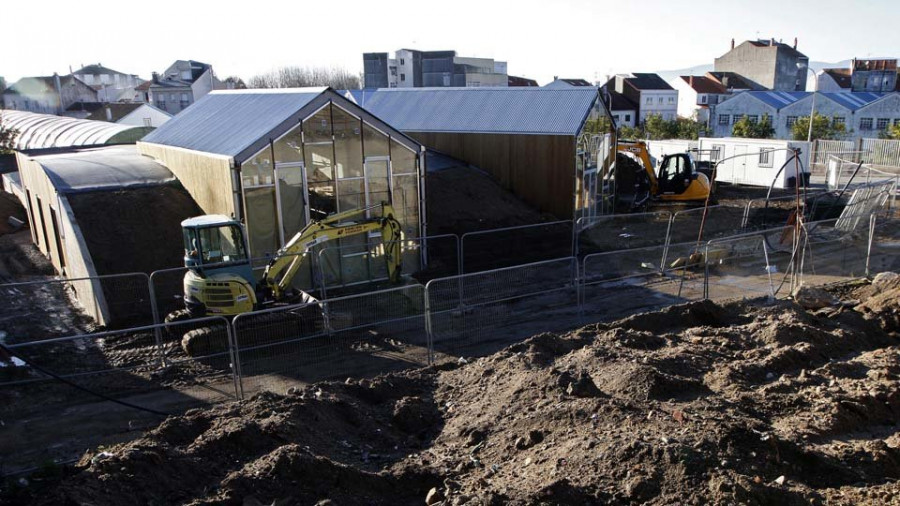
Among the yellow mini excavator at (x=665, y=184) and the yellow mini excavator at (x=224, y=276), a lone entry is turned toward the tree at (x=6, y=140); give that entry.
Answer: the yellow mini excavator at (x=665, y=184)

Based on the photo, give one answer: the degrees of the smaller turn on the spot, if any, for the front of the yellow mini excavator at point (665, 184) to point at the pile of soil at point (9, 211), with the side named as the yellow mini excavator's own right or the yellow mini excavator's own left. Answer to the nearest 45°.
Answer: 0° — it already faces it

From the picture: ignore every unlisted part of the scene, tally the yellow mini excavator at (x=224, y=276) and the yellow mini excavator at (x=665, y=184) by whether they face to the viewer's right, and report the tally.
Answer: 1

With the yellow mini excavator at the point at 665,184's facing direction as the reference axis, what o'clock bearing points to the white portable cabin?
The white portable cabin is roughly at 4 o'clock from the yellow mini excavator.

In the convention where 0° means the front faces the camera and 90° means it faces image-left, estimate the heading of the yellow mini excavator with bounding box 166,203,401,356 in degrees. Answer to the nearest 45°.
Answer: approximately 270°

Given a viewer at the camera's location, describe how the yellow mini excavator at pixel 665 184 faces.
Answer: facing to the left of the viewer

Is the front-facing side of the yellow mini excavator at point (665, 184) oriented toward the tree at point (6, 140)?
yes

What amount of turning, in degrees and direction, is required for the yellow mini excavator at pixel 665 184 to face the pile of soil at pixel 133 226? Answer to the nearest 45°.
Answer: approximately 45° to its left

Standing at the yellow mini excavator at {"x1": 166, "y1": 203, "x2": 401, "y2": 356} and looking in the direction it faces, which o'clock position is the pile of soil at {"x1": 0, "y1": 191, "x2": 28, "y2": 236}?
The pile of soil is roughly at 8 o'clock from the yellow mini excavator.
